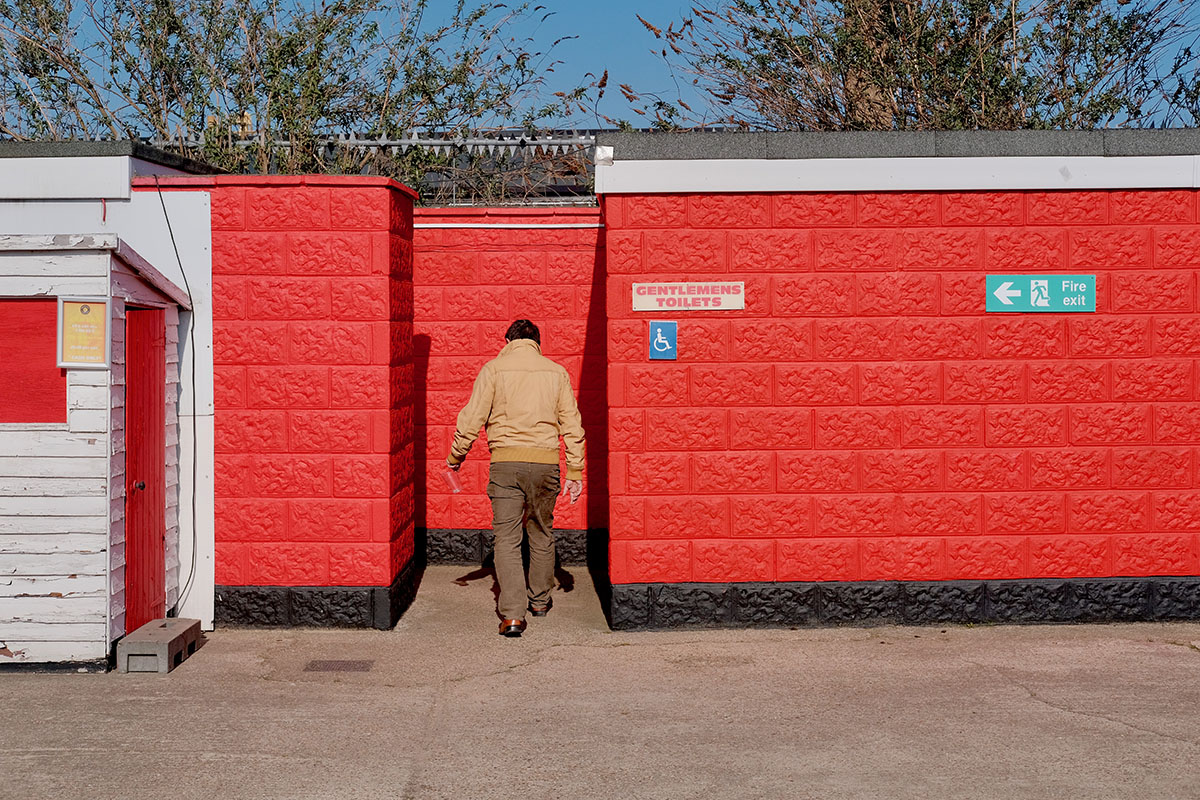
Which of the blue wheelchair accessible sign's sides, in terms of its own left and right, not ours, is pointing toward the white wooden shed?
right

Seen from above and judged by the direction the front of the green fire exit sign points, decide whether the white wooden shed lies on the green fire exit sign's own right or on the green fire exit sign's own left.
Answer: on the green fire exit sign's own right

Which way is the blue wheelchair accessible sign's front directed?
toward the camera

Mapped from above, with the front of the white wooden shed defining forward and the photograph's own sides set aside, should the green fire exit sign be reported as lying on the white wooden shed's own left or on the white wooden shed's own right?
on the white wooden shed's own left

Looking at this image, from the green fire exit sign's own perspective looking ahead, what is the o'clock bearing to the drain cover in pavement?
The drain cover in pavement is roughly at 2 o'clock from the green fire exit sign.

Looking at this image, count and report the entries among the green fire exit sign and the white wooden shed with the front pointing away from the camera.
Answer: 0

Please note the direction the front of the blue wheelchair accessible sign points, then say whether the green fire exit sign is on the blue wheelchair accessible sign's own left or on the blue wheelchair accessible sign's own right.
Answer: on the blue wheelchair accessible sign's own left

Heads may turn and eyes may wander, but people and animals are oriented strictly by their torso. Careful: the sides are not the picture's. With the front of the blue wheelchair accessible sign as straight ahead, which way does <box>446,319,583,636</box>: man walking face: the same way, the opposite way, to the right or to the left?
the opposite way

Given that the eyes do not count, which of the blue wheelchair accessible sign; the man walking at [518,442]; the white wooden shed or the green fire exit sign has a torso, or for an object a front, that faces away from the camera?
the man walking

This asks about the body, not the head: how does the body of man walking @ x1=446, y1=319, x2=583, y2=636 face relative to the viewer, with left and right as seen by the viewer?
facing away from the viewer

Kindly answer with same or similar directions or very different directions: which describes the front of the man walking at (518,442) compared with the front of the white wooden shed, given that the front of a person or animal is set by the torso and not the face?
very different directions
